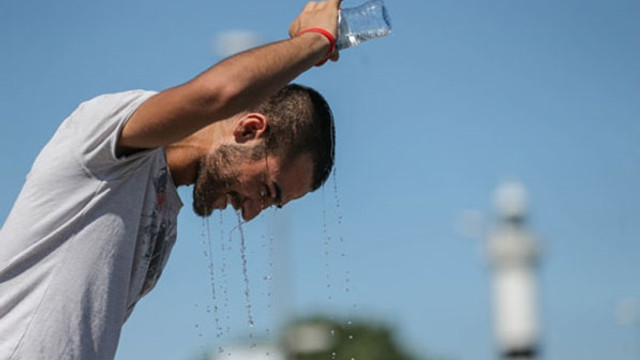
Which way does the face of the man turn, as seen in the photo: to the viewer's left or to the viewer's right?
to the viewer's right

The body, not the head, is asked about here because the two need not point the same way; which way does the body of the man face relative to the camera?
to the viewer's right
